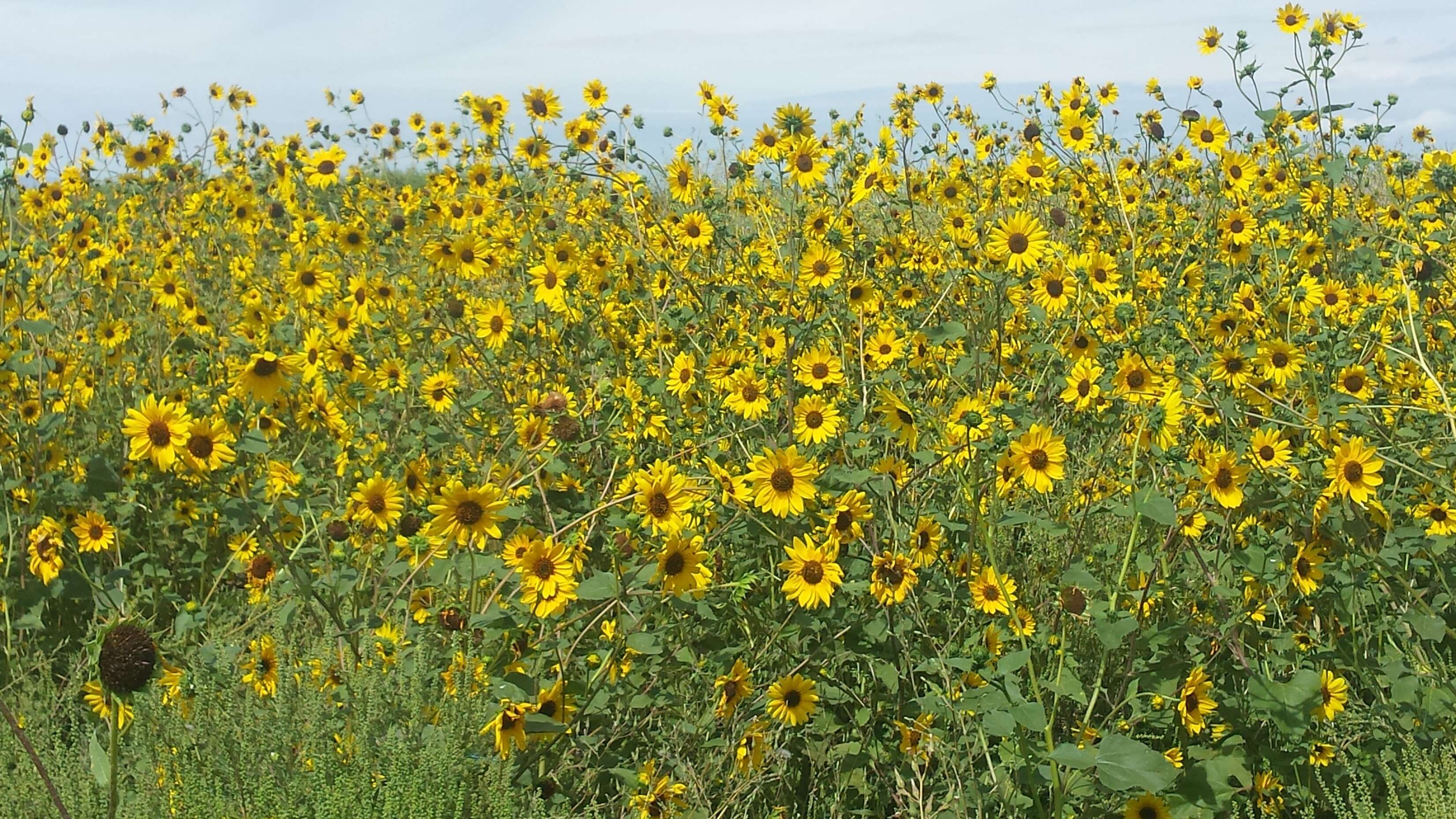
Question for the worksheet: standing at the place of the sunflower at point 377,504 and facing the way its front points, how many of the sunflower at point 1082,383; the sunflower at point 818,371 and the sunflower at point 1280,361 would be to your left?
3

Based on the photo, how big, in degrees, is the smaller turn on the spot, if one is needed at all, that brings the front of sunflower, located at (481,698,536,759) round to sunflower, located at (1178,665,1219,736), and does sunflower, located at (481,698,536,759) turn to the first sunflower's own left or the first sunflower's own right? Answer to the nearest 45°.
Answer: approximately 45° to the first sunflower's own left

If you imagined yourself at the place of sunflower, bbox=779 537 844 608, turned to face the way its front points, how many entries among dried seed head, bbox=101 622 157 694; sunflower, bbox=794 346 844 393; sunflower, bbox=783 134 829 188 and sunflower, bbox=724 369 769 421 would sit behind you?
3

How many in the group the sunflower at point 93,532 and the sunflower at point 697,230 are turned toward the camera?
2

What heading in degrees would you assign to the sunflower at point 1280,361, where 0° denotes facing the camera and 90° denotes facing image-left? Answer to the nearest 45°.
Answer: approximately 0°

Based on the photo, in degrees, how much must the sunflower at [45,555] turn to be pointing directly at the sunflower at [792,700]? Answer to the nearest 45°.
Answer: approximately 90° to its left
